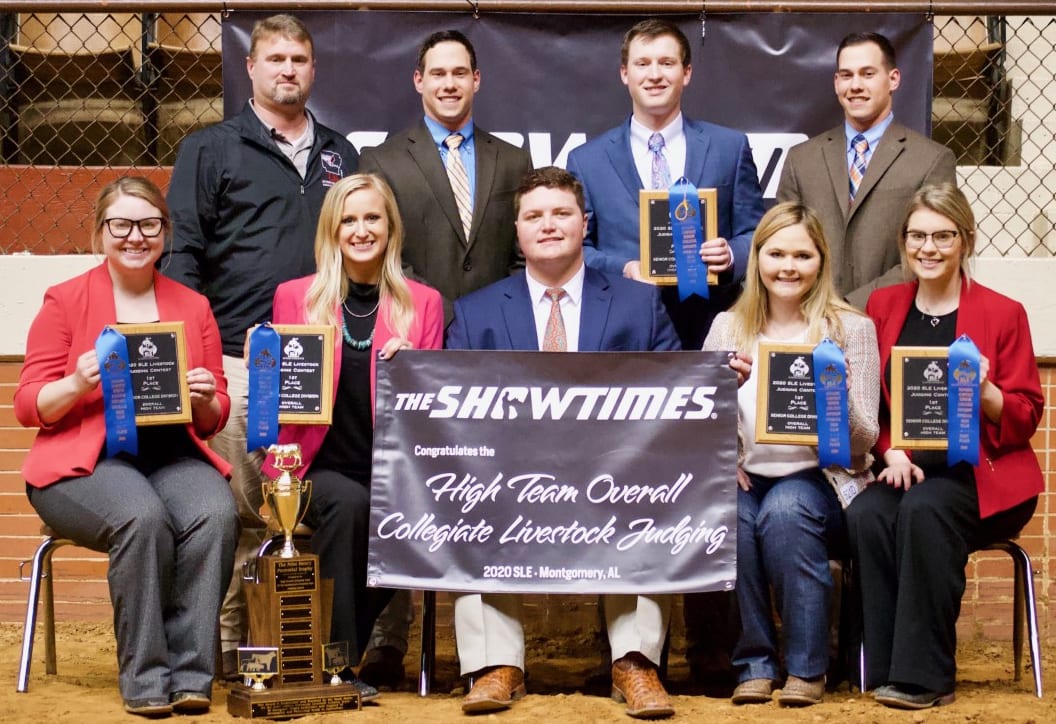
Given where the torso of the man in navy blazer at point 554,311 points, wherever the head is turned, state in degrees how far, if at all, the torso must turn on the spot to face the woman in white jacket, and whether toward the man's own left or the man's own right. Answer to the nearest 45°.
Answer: approximately 90° to the man's own left

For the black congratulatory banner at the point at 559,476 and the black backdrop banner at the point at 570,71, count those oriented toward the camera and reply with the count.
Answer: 2

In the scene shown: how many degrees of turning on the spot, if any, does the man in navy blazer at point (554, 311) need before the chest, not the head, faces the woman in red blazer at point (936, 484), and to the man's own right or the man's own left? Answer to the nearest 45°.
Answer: approximately 90° to the man's own left

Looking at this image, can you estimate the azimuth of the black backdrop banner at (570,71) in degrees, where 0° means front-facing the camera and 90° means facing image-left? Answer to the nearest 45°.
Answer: approximately 0°

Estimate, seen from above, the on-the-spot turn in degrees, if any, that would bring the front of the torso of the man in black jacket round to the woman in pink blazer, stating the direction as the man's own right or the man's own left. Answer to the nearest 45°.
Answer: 0° — they already face them

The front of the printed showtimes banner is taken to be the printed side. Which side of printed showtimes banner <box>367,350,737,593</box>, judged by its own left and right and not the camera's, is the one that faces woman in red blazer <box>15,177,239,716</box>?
right
